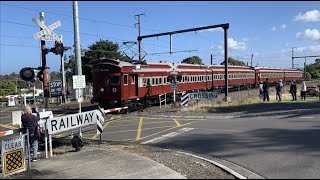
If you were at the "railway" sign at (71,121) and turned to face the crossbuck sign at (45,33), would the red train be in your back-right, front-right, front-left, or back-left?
front-right

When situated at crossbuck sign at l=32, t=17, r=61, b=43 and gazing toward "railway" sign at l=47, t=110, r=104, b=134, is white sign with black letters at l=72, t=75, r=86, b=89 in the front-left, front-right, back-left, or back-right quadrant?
front-left

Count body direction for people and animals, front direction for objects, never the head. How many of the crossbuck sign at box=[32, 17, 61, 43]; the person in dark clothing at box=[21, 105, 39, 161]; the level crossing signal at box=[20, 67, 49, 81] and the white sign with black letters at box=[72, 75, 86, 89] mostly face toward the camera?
3

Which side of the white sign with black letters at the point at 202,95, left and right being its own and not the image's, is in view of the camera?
front

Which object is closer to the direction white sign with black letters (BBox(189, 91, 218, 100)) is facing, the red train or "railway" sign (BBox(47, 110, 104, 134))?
the "railway" sign

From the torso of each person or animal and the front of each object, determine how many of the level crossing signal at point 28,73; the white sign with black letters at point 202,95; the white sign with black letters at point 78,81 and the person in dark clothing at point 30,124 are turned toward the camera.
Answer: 3

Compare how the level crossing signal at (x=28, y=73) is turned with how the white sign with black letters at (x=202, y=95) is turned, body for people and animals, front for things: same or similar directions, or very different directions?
same or similar directions

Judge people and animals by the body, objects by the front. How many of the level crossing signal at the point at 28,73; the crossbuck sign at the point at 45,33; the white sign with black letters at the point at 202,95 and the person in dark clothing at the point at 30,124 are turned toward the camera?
3

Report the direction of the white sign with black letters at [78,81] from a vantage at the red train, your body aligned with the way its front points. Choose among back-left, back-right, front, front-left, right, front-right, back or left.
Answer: front-left

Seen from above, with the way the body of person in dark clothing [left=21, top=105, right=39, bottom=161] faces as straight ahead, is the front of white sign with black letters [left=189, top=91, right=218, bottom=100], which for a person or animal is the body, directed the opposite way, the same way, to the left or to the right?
the opposite way

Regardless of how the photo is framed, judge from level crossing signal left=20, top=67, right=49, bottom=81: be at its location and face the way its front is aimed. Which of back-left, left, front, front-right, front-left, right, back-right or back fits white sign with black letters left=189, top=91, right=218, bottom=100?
back-left

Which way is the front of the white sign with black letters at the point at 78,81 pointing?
toward the camera

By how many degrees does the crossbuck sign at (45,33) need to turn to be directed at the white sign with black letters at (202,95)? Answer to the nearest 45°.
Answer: approximately 135° to its left

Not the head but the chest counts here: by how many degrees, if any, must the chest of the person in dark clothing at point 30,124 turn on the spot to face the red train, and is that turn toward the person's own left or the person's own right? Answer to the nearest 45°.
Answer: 0° — they already face it

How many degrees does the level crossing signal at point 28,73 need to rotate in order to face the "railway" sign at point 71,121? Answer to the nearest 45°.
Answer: approximately 45° to its left

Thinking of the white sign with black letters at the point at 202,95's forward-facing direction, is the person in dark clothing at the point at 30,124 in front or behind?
in front
